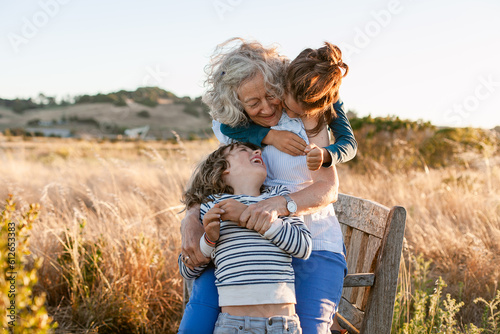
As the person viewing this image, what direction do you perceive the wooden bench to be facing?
facing the viewer and to the left of the viewer

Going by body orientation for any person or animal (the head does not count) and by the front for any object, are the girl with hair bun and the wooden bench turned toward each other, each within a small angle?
no

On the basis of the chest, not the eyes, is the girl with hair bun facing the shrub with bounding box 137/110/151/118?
no

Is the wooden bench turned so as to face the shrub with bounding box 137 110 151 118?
no

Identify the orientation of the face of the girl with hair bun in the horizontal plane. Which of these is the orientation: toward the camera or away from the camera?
toward the camera

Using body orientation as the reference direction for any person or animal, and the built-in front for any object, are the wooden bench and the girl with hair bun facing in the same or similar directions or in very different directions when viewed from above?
same or similar directions

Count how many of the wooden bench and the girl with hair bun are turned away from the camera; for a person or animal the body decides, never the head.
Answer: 0

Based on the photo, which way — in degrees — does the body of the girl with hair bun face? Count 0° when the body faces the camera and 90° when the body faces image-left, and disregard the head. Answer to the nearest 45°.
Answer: approximately 45°
